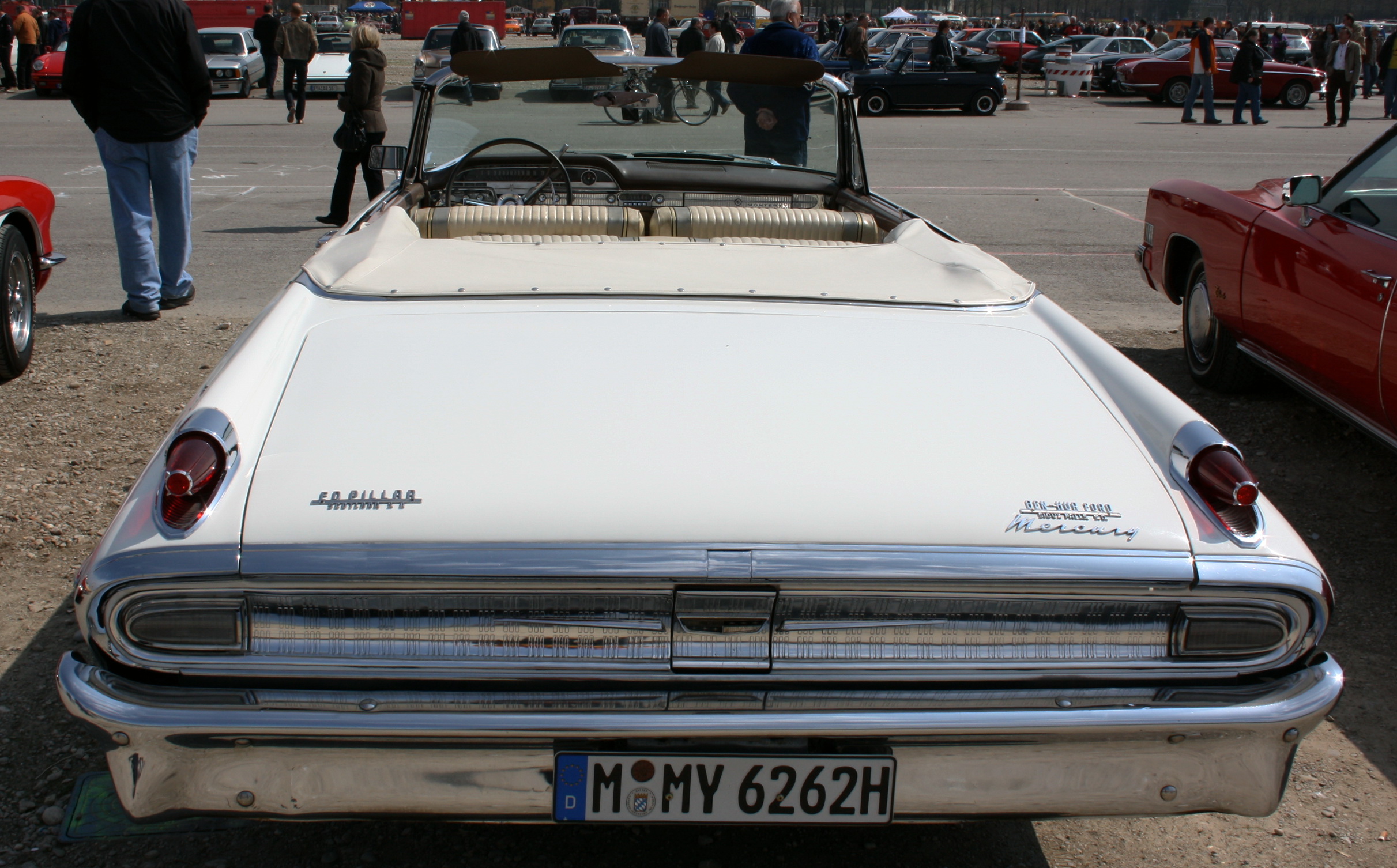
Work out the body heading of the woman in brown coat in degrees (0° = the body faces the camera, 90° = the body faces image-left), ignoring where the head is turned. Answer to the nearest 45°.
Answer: approximately 90°

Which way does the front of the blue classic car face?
to the viewer's left

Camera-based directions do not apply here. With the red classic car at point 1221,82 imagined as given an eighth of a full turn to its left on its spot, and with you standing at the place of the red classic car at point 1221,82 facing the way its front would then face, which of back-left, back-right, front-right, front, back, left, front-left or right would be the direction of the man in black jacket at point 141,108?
back-right

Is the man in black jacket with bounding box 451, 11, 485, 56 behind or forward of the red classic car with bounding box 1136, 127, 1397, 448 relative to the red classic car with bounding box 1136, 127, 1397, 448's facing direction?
forward

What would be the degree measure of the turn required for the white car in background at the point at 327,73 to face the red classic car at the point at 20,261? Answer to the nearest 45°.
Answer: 0° — it already faces it

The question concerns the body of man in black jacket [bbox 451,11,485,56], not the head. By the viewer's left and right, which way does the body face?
facing away from the viewer

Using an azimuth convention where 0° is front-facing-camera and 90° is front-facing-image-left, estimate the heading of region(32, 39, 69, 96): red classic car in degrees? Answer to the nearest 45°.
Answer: approximately 45°

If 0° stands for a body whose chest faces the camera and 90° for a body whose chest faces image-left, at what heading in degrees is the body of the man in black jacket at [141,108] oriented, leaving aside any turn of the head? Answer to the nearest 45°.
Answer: approximately 180°

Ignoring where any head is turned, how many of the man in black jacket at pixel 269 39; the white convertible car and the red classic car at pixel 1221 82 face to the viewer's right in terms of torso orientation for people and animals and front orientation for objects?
1

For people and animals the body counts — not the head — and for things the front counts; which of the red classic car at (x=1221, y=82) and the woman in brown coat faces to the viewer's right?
the red classic car
